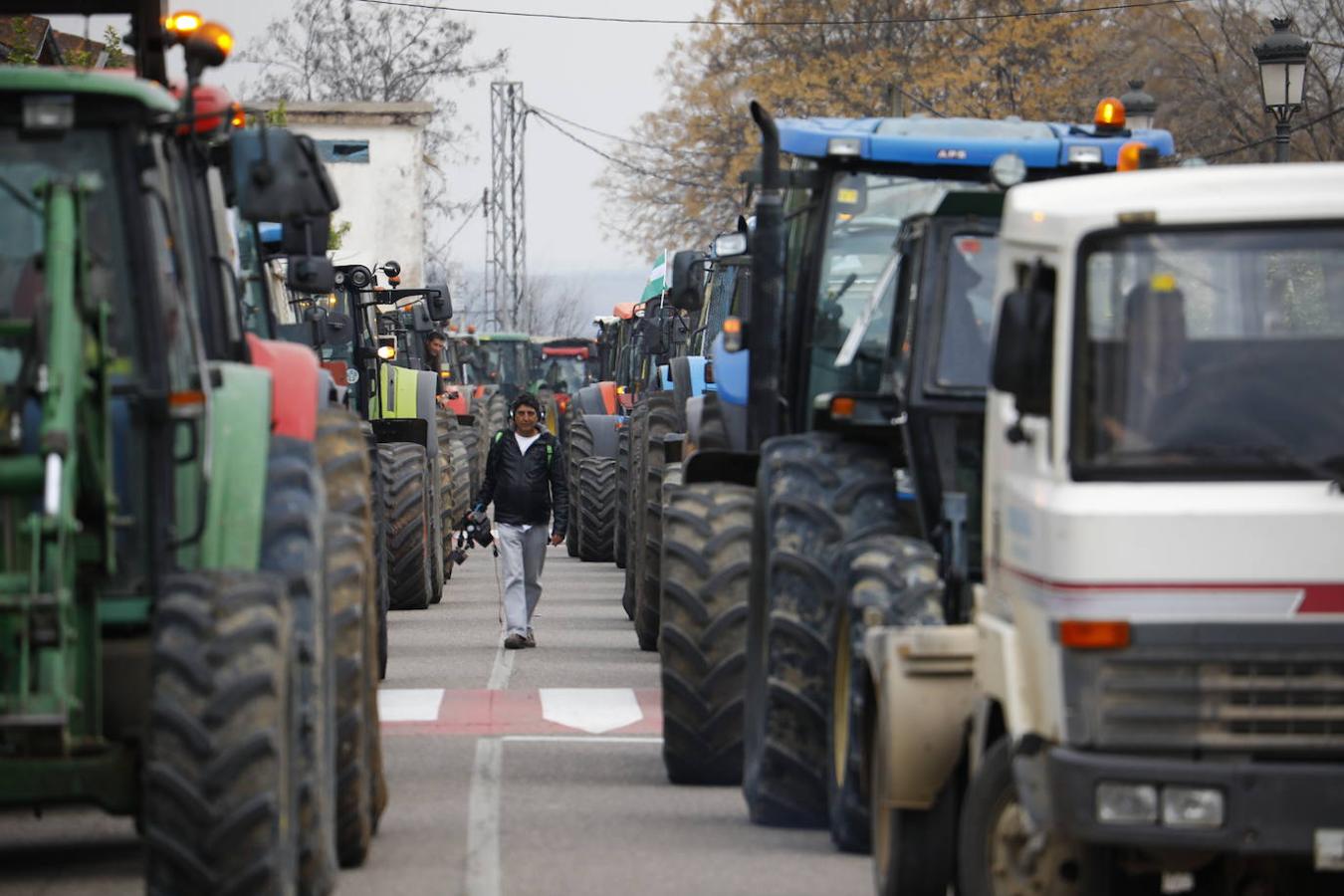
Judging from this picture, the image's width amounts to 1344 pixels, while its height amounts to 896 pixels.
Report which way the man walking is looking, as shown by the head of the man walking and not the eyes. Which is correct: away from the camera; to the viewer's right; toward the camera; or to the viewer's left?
toward the camera

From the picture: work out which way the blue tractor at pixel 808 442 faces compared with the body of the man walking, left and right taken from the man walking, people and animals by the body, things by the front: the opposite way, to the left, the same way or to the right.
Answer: the same way

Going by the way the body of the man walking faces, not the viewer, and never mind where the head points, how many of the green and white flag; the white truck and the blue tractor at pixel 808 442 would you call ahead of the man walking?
2

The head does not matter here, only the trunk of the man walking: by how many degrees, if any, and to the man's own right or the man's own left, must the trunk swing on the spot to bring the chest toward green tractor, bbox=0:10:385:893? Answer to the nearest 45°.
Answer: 0° — they already face it

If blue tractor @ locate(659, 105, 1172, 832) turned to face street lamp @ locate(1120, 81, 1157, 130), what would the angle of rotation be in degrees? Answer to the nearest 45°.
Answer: approximately 180°

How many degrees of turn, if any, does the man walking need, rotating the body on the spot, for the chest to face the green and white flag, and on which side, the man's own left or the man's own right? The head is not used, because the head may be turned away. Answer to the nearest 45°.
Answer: approximately 180°

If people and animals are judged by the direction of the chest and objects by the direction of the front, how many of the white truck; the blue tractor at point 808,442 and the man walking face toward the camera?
3

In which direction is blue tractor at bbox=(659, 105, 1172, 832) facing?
toward the camera

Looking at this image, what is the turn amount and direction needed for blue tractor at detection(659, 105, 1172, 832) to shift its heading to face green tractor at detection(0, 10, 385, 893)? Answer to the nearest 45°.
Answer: approximately 45° to its right

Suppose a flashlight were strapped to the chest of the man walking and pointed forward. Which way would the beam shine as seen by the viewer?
toward the camera

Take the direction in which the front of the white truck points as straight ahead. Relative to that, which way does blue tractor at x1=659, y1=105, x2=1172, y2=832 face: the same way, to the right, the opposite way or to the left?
the same way

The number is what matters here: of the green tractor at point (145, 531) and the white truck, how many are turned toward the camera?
2

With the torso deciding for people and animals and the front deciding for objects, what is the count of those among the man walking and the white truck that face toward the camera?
2

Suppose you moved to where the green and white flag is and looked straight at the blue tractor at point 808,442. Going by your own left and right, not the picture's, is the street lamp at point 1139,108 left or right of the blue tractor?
left

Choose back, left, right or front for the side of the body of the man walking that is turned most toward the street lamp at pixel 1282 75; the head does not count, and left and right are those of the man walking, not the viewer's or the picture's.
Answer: left

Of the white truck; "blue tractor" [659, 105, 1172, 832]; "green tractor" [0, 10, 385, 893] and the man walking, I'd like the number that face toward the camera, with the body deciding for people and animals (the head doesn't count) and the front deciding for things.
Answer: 4

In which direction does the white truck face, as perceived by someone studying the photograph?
facing the viewer
